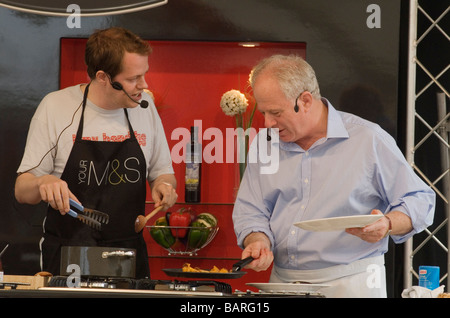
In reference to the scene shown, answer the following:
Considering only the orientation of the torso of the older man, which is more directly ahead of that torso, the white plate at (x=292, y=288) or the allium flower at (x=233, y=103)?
the white plate

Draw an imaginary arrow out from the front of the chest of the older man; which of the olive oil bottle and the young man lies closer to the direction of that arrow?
the young man

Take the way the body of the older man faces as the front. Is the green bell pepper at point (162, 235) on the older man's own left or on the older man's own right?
on the older man's own right

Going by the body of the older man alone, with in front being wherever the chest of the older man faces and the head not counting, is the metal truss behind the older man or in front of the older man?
behind

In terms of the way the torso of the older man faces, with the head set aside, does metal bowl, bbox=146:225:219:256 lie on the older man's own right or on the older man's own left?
on the older man's own right

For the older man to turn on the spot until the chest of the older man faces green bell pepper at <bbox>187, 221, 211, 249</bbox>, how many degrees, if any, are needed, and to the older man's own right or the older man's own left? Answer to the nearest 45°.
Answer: approximately 90° to the older man's own right

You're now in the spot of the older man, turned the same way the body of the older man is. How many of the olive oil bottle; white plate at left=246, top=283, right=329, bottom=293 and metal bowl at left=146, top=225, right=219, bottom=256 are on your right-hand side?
2

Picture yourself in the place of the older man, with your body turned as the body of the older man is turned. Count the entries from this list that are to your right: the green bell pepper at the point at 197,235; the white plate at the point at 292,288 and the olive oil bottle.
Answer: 2

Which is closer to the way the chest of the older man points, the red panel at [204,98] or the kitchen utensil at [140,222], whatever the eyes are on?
the kitchen utensil

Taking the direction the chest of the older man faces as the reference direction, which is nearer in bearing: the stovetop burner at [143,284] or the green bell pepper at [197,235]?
the stovetop burner

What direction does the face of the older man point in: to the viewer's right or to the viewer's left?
to the viewer's left

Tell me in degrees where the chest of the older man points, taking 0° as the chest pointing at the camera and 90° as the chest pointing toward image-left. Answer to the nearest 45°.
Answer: approximately 45°

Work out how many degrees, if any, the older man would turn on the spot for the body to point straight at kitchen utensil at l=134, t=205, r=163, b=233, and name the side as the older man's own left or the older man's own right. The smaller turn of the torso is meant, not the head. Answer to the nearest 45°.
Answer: approximately 45° to the older man's own right

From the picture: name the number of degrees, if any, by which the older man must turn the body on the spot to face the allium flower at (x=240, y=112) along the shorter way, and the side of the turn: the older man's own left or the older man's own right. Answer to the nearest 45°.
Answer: approximately 135° to the older man's own right

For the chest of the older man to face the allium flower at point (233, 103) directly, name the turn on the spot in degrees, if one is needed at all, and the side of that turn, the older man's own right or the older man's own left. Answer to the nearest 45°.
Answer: approximately 90° to the older man's own right
